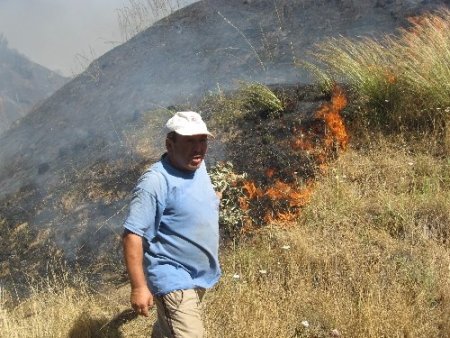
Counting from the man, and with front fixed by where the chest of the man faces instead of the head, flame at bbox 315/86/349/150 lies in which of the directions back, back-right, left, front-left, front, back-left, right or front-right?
left

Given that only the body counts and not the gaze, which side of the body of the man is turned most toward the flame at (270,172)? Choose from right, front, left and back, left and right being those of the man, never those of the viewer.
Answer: left

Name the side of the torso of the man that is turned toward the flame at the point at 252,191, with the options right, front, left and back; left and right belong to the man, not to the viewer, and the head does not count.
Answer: left

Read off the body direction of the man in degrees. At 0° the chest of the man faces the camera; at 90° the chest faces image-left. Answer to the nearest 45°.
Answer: approximately 315°

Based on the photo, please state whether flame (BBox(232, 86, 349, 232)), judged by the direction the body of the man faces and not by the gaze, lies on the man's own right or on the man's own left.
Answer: on the man's own left
